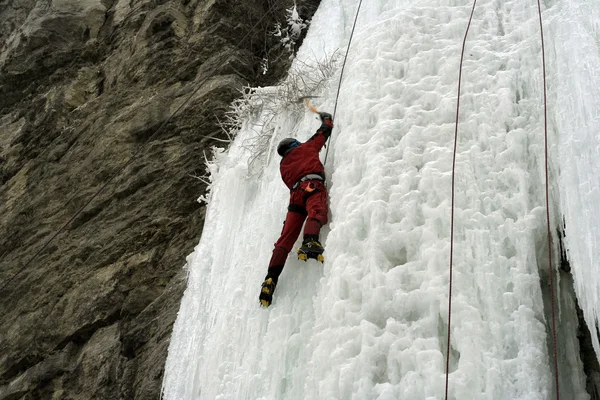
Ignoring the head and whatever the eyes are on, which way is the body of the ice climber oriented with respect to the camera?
away from the camera
